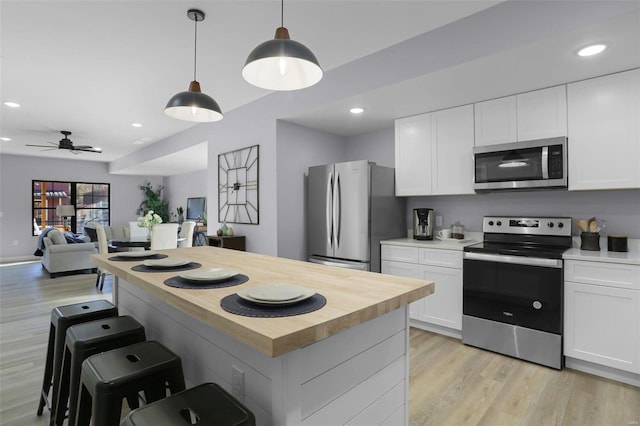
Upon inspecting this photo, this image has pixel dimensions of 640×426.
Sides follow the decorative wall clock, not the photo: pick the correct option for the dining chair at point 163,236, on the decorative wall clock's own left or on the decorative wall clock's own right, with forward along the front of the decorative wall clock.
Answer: on the decorative wall clock's own right

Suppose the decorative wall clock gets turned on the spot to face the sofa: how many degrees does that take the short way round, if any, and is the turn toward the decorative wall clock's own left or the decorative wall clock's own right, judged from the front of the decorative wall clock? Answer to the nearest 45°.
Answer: approximately 90° to the decorative wall clock's own right

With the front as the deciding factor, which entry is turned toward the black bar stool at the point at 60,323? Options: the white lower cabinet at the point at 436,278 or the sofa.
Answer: the white lower cabinet

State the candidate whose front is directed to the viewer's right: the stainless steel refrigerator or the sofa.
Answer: the sofa

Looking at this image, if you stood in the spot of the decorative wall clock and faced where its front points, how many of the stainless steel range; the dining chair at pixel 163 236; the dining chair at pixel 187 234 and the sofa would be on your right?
3

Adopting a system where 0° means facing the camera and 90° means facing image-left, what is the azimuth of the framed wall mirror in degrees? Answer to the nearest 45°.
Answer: approximately 45°

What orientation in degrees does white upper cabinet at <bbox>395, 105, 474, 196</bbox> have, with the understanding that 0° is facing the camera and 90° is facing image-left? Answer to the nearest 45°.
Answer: approximately 45°

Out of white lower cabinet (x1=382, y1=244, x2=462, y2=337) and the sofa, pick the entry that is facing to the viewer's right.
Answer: the sofa

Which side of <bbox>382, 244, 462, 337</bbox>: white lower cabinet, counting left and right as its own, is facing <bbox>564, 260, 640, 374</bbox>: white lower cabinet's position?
left

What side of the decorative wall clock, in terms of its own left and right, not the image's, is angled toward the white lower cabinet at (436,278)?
left
